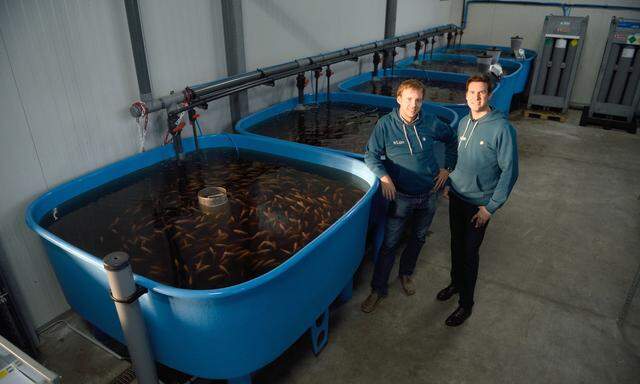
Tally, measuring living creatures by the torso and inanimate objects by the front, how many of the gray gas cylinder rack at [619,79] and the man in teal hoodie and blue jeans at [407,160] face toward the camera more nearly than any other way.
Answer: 2

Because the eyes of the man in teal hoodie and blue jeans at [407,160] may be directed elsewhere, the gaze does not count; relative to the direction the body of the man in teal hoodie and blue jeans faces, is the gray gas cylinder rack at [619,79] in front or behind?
behind

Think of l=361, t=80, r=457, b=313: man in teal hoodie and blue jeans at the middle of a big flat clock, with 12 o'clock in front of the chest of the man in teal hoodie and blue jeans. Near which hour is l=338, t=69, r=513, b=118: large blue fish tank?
The large blue fish tank is roughly at 6 o'clock from the man in teal hoodie and blue jeans.

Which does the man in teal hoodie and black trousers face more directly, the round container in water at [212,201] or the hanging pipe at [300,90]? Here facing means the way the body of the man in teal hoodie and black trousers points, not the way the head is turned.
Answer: the round container in water

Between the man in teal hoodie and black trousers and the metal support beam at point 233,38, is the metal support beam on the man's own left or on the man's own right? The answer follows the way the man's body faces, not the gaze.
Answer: on the man's own right

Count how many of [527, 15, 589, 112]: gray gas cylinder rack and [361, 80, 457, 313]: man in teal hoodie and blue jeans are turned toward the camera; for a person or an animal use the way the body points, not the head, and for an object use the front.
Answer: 2

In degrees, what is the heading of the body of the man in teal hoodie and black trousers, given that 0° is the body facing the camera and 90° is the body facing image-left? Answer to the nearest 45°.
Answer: approximately 45°
